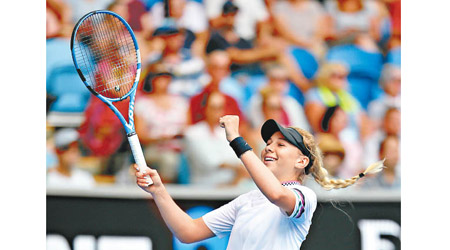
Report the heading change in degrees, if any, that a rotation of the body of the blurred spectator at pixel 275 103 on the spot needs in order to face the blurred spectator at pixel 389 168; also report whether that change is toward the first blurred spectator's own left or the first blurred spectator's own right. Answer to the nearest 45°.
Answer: approximately 90° to the first blurred spectator's own left

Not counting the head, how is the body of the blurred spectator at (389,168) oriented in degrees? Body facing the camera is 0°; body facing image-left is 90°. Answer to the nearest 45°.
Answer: approximately 45°

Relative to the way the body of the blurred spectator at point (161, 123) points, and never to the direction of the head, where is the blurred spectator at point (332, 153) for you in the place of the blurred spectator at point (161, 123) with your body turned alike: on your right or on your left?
on your left

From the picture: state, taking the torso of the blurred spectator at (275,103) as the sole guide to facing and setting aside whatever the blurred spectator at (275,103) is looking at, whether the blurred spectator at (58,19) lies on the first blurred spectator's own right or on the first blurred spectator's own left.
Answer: on the first blurred spectator's own right

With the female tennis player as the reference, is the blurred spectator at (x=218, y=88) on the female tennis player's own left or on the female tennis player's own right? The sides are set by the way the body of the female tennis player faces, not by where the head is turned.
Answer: on the female tennis player's own right

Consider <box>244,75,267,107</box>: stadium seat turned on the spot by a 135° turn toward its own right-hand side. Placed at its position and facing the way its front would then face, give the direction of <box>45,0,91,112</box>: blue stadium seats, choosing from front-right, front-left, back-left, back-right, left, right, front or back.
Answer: front-left

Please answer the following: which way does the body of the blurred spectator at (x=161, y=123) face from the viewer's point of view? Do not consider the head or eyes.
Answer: toward the camera

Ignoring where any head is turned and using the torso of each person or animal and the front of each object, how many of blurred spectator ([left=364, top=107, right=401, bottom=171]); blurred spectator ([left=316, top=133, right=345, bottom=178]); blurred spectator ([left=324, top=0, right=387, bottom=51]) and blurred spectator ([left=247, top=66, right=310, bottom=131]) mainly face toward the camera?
4

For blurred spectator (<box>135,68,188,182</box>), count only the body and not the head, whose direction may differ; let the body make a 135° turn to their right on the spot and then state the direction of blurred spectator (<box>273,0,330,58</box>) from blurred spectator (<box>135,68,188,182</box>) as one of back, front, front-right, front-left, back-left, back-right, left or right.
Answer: back-right

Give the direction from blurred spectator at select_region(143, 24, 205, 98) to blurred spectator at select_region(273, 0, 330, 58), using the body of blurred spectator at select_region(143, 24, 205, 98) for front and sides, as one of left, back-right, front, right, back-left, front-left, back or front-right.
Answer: back-left

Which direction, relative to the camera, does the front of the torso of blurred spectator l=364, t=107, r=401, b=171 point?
toward the camera
